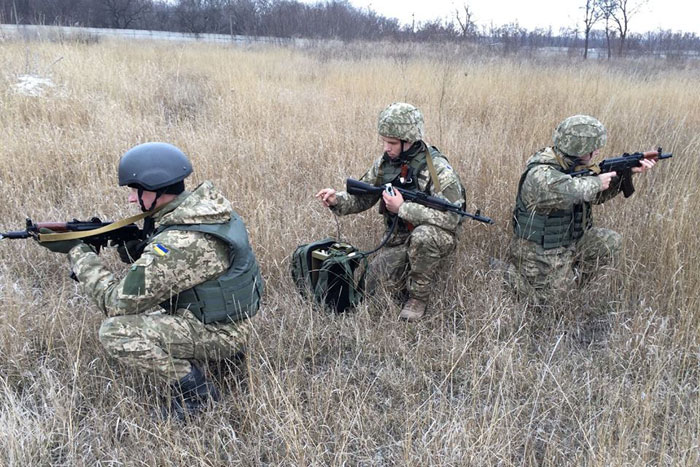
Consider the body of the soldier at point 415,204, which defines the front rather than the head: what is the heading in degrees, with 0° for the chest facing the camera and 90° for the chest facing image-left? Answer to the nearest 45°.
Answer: approximately 45°

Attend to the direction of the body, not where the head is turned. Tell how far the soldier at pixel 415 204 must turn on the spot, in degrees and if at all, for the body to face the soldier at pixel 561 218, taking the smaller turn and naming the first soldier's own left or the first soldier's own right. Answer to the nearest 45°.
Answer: approximately 135° to the first soldier's own left

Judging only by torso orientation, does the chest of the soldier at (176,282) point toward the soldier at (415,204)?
no

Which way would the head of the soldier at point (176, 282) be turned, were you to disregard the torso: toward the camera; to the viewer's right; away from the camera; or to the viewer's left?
to the viewer's left

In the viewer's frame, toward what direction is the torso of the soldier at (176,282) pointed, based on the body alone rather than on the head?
to the viewer's left

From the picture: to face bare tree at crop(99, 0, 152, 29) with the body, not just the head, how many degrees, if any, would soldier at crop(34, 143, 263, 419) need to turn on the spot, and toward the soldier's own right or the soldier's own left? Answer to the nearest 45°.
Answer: approximately 90° to the soldier's own right

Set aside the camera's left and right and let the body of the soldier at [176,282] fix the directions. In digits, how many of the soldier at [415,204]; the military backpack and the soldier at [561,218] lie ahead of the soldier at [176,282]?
0

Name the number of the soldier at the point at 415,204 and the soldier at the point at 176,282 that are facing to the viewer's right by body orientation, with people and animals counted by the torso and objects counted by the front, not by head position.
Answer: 0

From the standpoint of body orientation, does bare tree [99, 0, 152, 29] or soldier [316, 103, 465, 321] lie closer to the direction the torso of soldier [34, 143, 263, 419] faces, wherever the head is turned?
the bare tree

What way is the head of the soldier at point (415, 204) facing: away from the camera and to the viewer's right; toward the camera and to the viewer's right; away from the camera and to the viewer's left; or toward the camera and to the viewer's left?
toward the camera and to the viewer's left
